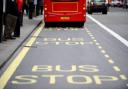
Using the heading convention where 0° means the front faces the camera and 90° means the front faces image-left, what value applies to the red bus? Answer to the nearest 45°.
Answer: approximately 180°

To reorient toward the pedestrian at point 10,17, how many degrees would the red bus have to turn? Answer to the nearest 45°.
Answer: approximately 180°
